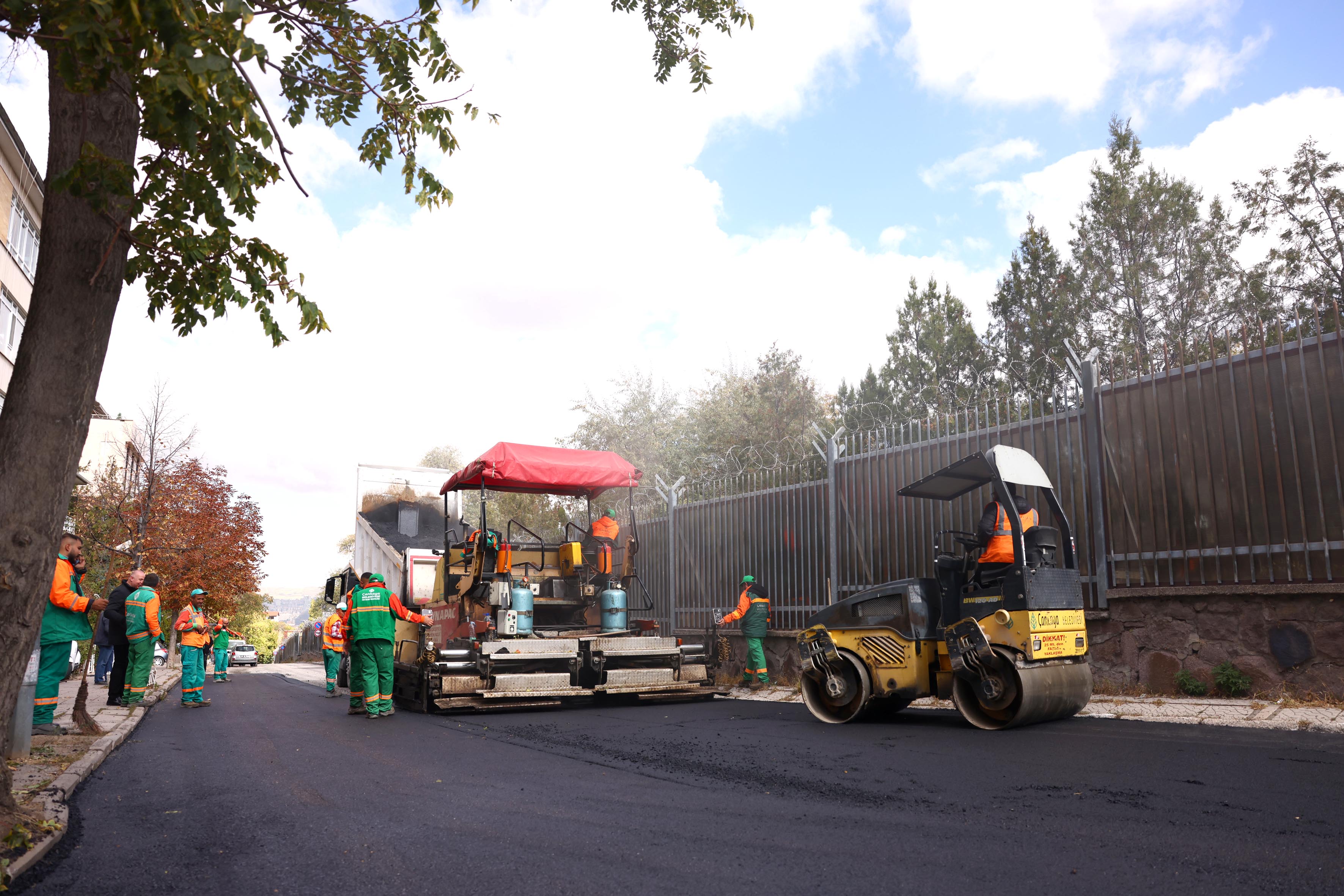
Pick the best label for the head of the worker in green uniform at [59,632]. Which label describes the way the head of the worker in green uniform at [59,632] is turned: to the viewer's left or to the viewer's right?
to the viewer's right

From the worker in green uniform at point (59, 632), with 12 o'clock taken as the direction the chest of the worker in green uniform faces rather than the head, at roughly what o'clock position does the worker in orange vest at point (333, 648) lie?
The worker in orange vest is roughly at 10 o'clock from the worker in green uniform.

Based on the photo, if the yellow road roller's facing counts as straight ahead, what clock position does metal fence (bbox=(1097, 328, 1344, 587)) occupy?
The metal fence is roughly at 4 o'clock from the yellow road roller.

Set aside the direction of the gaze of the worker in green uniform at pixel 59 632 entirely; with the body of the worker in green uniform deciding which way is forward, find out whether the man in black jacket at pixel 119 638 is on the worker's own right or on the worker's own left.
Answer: on the worker's own left

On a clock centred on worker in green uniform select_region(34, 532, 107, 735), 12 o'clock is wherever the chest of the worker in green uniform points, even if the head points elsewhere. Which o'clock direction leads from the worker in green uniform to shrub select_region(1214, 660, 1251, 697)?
The shrub is roughly at 1 o'clock from the worker in green uniform.

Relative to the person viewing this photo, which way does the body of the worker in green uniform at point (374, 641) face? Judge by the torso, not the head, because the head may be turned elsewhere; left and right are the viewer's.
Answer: facing away from the viewer

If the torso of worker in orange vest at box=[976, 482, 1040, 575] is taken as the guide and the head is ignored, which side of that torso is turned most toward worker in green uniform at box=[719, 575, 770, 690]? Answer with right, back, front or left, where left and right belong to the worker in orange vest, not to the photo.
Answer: front

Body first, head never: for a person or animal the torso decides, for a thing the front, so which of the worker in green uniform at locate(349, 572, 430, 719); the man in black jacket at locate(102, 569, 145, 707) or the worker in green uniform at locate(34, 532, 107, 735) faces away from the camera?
the worker in green uniform at locate(349, 572, 430, 719)

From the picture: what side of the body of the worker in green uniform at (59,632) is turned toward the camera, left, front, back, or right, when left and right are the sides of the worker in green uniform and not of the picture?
right
